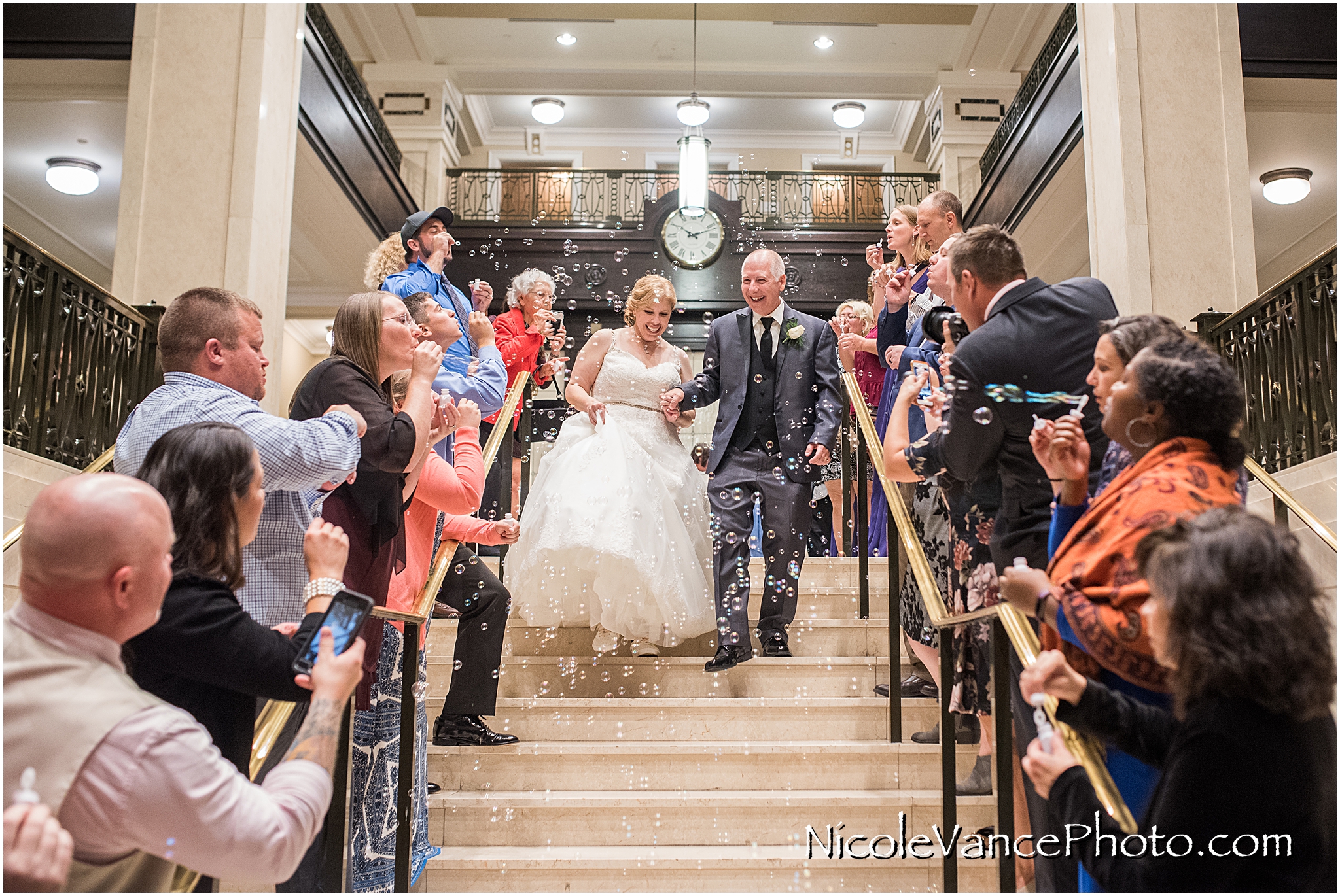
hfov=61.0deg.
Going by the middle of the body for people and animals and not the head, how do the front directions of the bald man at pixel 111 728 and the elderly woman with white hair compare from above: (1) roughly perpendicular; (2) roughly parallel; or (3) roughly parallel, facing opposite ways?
roughly perpendicular

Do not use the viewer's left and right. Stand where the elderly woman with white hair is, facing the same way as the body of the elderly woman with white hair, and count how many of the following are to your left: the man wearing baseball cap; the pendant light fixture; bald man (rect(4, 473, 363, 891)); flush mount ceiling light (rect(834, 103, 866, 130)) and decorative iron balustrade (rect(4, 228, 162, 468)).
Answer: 2

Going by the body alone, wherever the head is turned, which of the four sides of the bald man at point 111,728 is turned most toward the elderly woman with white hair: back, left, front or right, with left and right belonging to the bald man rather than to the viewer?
front

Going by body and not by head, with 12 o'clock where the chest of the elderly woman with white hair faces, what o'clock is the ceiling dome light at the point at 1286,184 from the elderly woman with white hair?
The ceiling dome light is roughly at 10 o'clock from the elderly woman with white hair.

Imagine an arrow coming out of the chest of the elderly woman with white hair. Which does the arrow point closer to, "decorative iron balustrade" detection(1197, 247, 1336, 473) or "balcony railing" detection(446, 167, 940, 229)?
the decorative iron balustrade

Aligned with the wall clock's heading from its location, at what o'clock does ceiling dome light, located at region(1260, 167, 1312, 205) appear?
The ceiling dome light is roughly at 10 o'clock from the wall clock.

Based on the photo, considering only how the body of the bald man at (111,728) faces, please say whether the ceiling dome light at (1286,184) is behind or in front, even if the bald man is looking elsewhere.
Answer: in front

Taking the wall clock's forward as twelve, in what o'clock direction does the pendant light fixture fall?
The pendant light fixture is roughly at 12 o'clock from the wall clock.

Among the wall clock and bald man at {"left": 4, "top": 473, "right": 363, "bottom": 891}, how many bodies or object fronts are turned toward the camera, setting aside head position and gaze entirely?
1

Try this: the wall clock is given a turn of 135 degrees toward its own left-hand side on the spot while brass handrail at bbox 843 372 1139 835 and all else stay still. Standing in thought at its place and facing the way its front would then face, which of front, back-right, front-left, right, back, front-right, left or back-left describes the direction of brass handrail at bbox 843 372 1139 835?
back-right

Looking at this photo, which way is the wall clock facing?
toward the camera

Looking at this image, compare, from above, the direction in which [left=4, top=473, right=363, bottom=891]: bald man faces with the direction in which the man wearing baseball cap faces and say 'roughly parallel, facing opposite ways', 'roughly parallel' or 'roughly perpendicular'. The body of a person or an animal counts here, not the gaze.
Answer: roughly perpendicular

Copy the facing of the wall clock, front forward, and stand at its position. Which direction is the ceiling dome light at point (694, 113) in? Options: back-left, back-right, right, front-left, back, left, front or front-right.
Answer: front

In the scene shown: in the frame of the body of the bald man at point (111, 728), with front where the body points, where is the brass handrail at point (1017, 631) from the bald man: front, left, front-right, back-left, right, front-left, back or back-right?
front-right

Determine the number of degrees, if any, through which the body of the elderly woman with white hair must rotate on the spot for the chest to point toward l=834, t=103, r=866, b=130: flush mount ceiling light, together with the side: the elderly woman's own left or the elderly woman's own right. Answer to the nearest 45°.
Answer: approximately 90° to the elderly woman's own left

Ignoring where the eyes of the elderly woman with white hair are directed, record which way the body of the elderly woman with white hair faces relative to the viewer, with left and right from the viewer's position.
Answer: facing the viewer and to the right of the viewer

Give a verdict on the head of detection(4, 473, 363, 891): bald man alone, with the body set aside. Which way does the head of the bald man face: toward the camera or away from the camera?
away from the camera
